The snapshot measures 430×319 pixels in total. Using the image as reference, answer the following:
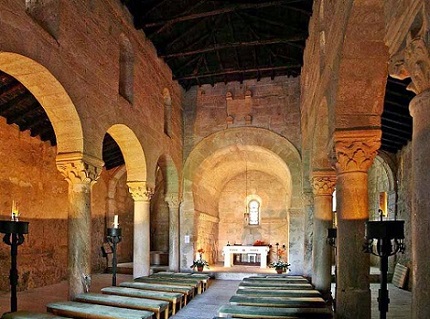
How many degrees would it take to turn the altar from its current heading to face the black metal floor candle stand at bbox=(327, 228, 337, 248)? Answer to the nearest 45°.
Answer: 0° — it already faces it

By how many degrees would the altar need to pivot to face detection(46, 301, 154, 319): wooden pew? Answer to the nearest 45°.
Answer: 0° — it already faces it

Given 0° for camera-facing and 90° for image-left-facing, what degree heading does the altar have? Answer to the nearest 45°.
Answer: approximately 0°
